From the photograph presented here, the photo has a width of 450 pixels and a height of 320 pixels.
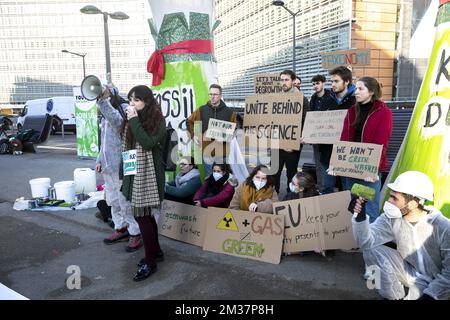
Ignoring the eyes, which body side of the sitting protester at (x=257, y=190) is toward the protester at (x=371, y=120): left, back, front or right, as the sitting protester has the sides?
left

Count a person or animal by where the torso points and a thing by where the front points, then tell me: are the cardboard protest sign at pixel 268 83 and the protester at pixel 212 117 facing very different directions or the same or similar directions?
same or similar directions

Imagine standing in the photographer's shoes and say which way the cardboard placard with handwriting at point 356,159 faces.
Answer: facing the viewer

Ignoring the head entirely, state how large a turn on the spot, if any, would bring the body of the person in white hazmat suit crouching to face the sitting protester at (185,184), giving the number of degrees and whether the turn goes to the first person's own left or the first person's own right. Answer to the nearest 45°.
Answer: approximately 90° to the first person's own right

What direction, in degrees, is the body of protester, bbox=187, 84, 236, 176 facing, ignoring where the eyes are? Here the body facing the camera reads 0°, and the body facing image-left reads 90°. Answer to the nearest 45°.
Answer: approximately 0°

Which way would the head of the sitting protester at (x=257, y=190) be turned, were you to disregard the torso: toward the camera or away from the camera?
toward the camera

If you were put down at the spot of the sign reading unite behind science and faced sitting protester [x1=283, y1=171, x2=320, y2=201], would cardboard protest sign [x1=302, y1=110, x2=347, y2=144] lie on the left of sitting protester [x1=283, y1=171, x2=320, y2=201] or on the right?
left

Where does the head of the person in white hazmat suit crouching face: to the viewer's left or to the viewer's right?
to the viewer's left

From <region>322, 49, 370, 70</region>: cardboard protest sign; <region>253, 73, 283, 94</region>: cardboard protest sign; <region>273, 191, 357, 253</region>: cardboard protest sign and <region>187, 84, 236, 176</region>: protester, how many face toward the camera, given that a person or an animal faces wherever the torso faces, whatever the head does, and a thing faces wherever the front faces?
4

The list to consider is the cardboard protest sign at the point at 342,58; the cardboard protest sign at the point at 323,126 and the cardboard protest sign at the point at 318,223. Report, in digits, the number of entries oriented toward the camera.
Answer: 3

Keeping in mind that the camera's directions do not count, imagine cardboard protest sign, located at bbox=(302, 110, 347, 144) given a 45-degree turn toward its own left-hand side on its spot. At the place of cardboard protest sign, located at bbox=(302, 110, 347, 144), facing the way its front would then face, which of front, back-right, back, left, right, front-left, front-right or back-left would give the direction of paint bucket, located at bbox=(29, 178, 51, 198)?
back-right

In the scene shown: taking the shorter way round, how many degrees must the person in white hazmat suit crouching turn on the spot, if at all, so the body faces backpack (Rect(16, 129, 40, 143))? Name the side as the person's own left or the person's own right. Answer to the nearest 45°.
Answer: approximately 90° to the person's own right

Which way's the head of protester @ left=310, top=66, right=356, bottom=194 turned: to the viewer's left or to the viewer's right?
to the viewer's left

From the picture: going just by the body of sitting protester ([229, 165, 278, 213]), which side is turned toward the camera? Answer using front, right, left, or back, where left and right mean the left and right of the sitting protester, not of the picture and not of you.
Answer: front

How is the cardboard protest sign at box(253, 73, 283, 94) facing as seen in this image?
toward the camera

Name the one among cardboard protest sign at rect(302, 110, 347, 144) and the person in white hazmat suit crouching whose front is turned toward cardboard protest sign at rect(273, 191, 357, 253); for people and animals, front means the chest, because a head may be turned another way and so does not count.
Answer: cardboard protest sign at rect(302, 110, 347, 144)
